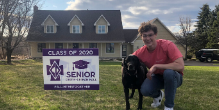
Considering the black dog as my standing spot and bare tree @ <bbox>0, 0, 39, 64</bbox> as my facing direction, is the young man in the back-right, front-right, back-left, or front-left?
back-right

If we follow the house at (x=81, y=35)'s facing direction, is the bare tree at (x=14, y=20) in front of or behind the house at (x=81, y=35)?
in front

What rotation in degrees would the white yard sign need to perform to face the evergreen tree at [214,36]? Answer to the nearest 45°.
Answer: approximately 135° to its left

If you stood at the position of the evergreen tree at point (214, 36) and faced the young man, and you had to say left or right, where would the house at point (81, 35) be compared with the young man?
right

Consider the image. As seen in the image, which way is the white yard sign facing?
toward the camera

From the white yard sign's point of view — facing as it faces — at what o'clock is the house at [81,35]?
The house is roughly at 6 o'clock from the white yard sign.
